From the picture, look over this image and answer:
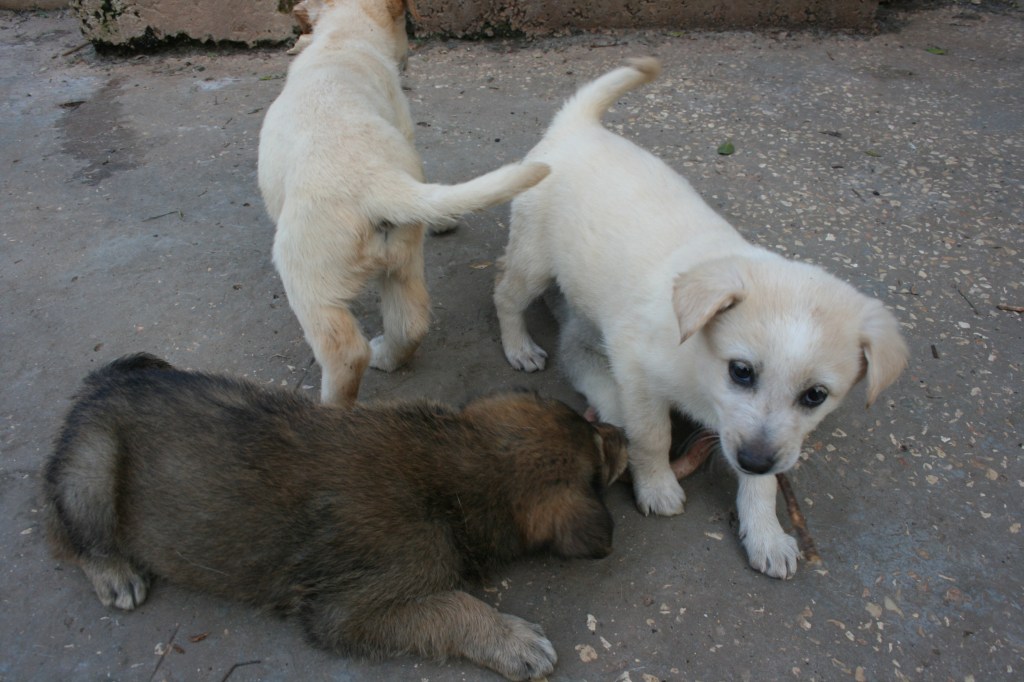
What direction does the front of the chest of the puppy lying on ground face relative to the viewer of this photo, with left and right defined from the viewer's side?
facing to the right of the viewer

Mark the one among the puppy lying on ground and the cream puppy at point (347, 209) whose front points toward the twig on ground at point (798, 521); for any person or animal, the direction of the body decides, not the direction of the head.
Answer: the puppy lying on ground

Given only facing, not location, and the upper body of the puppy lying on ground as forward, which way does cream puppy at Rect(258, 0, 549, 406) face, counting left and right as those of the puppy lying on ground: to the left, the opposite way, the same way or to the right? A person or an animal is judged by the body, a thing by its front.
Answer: to the left

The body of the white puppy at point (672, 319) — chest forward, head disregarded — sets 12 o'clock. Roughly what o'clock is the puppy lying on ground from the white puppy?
The puppy lying on ground is roughly at 3 o'clock from the white puppy.

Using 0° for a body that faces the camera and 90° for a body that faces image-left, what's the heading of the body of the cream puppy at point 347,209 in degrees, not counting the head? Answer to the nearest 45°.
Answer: approximately 180°

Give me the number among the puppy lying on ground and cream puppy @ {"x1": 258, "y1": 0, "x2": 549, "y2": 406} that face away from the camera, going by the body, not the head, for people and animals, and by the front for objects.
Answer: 1

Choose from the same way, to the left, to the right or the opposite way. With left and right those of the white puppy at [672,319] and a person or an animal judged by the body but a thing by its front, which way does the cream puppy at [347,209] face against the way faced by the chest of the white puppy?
the opposite way

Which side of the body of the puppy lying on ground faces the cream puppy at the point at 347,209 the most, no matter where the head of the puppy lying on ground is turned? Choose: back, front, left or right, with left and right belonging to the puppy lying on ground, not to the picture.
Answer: left

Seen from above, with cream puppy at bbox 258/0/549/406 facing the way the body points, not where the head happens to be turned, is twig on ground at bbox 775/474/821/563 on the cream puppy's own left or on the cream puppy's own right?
on the cream puppy's own right

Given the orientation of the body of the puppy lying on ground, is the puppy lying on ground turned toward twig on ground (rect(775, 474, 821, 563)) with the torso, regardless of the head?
yes

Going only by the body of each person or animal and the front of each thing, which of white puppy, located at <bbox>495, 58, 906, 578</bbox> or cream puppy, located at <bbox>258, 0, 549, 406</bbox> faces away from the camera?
the cream puppy

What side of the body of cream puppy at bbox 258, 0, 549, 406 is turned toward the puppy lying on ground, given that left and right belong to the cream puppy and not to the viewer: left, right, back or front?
back
